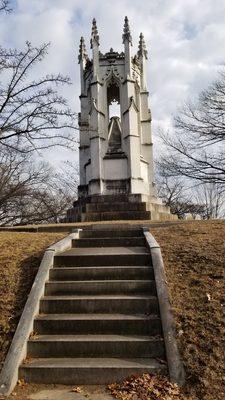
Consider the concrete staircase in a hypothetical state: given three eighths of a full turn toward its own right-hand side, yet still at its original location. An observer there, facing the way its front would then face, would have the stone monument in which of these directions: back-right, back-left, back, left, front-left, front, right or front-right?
front-right

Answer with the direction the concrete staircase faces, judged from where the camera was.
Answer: facing the viewer
